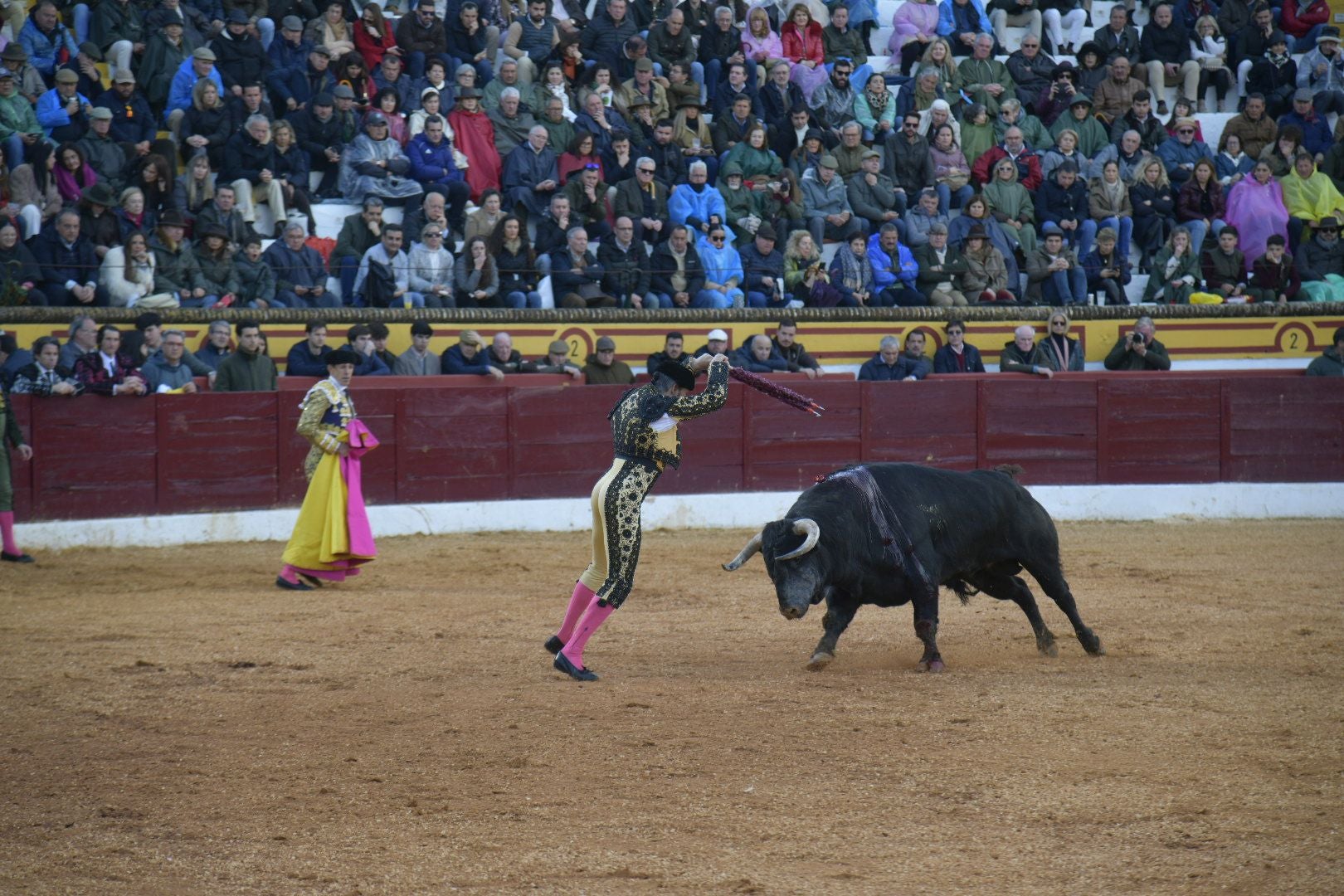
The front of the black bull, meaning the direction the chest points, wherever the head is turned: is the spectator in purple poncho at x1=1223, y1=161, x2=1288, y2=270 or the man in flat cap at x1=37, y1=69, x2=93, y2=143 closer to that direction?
the man in flat cap

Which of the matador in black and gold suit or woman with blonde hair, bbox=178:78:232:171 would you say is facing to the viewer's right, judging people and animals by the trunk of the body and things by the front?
the matador in black and gold suit

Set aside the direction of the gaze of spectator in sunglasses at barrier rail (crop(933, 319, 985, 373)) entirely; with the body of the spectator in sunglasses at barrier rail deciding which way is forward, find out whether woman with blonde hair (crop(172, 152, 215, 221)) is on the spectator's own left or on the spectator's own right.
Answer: on the spectator's own right

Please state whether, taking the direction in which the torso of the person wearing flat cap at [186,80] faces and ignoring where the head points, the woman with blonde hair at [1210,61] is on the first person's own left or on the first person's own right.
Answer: on the first person's own left

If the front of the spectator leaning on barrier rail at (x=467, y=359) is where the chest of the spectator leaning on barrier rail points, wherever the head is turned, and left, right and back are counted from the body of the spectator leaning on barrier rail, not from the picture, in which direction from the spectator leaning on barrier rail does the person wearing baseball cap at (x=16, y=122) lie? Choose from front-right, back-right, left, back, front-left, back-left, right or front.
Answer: back-right

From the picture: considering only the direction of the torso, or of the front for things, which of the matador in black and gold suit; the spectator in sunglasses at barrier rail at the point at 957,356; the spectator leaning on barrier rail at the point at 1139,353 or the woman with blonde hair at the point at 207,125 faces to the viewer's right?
the matador in black and gold suit

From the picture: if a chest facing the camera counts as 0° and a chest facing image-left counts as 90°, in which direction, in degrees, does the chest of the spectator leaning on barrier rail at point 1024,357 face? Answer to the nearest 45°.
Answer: approximately 0°

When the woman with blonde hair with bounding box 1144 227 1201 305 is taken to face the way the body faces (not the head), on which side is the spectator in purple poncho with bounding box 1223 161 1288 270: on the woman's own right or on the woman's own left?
on the woman's own left

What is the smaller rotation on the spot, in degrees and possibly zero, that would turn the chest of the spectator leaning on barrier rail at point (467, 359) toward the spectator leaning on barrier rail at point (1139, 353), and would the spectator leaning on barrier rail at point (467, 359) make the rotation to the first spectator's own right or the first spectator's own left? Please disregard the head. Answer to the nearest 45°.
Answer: approximately 45° to the first spectator's own left
